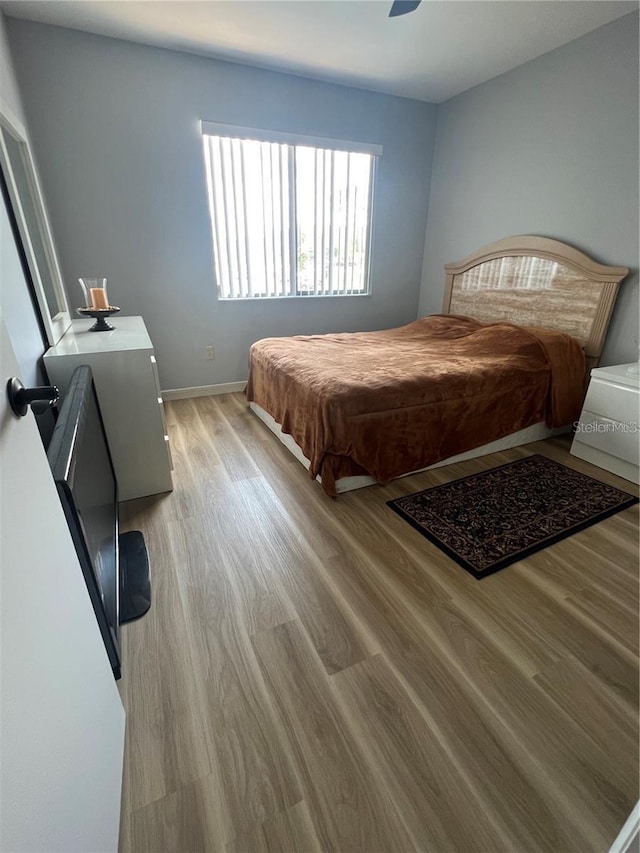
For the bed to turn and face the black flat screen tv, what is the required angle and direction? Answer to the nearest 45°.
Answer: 0° — it already faces it

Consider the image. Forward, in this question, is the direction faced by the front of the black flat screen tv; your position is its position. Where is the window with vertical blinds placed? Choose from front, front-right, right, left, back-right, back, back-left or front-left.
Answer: front-left

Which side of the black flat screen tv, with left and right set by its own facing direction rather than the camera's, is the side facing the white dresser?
left

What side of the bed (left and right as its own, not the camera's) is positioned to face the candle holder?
front

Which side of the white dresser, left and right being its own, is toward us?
right

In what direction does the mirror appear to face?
to the viewer's right

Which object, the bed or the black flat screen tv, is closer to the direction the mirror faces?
the bed

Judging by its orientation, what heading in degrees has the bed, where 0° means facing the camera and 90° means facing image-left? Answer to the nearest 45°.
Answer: approximately 45°

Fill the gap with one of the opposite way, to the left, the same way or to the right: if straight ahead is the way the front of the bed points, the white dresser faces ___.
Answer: the opposite way

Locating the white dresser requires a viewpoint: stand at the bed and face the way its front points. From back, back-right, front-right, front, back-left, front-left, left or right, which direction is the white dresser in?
front

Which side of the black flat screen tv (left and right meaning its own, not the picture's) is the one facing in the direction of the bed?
front

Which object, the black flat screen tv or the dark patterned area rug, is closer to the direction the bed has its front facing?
the black flat screen tv

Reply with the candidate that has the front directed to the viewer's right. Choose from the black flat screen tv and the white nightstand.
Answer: the black flat screen tv

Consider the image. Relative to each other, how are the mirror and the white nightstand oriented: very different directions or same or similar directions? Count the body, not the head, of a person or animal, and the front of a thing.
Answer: very different directions

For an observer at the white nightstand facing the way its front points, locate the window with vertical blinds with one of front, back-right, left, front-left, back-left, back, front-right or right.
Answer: front-right

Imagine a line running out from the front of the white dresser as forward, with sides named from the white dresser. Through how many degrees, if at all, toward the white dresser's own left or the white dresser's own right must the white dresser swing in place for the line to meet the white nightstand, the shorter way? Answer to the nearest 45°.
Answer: approximately 45° to the white dresser's own right

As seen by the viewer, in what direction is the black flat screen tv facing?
to the viewer's right

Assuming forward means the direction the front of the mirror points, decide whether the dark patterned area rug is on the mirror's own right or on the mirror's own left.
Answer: on the mirror's own right
